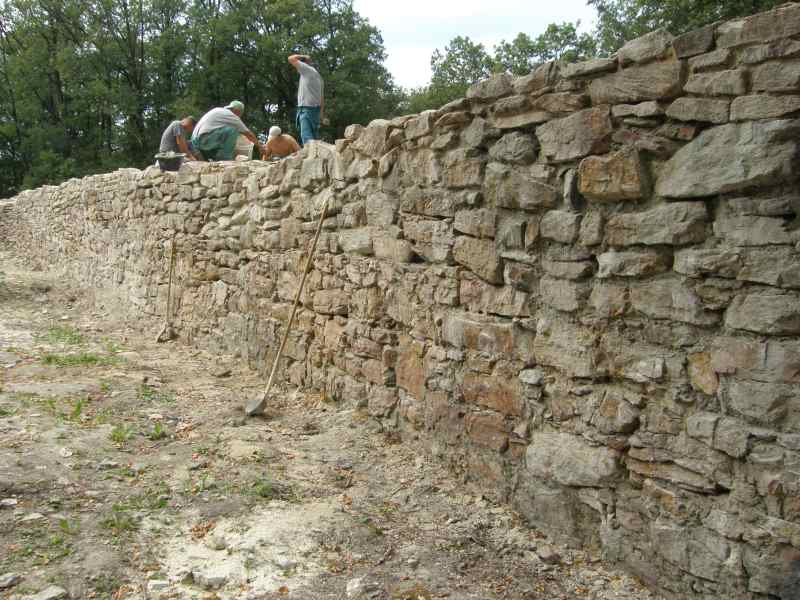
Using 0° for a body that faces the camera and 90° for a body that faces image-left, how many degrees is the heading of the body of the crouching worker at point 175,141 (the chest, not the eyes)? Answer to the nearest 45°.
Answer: approximately 270°

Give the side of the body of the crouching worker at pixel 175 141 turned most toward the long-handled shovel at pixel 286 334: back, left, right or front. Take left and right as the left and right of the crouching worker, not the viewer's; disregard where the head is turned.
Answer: right

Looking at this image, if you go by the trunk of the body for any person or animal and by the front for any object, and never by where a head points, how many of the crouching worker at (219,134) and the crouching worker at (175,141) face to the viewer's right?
2

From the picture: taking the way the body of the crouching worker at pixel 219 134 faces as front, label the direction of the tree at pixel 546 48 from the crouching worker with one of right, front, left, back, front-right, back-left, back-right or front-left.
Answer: front-left

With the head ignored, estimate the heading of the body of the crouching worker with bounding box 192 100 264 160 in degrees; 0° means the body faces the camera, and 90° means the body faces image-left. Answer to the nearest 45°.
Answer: approximately 270°

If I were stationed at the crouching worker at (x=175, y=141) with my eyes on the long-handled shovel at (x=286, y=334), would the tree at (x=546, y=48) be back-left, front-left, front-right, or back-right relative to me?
back-left

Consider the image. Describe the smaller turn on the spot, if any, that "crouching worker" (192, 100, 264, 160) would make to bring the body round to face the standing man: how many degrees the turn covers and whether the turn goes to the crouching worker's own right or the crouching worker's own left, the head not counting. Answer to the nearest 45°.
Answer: approximately 45° to the crouching worker's own right

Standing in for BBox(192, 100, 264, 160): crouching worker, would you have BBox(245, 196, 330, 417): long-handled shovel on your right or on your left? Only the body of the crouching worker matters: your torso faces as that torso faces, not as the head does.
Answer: on your right
